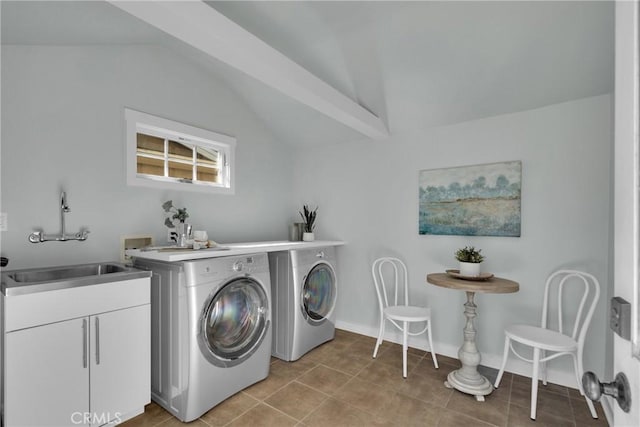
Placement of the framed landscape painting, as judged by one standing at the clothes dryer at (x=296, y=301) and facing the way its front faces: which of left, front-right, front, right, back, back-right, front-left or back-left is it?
front-left

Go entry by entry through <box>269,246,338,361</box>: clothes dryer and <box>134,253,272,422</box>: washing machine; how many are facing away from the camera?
0

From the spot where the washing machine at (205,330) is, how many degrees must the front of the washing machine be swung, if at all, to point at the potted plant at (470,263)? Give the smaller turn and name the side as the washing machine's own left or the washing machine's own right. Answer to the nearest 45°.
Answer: approximately 45° to the washing machine's own left

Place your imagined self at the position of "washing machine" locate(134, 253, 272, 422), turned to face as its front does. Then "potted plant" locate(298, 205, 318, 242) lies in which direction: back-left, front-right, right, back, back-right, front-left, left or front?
left

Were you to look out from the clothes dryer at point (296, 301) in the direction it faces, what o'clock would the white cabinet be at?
The white cabinet is roughly at 3 o'clock from the clothes dryer.

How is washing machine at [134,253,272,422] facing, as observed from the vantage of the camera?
facing the viewer and to the right of the viewer
